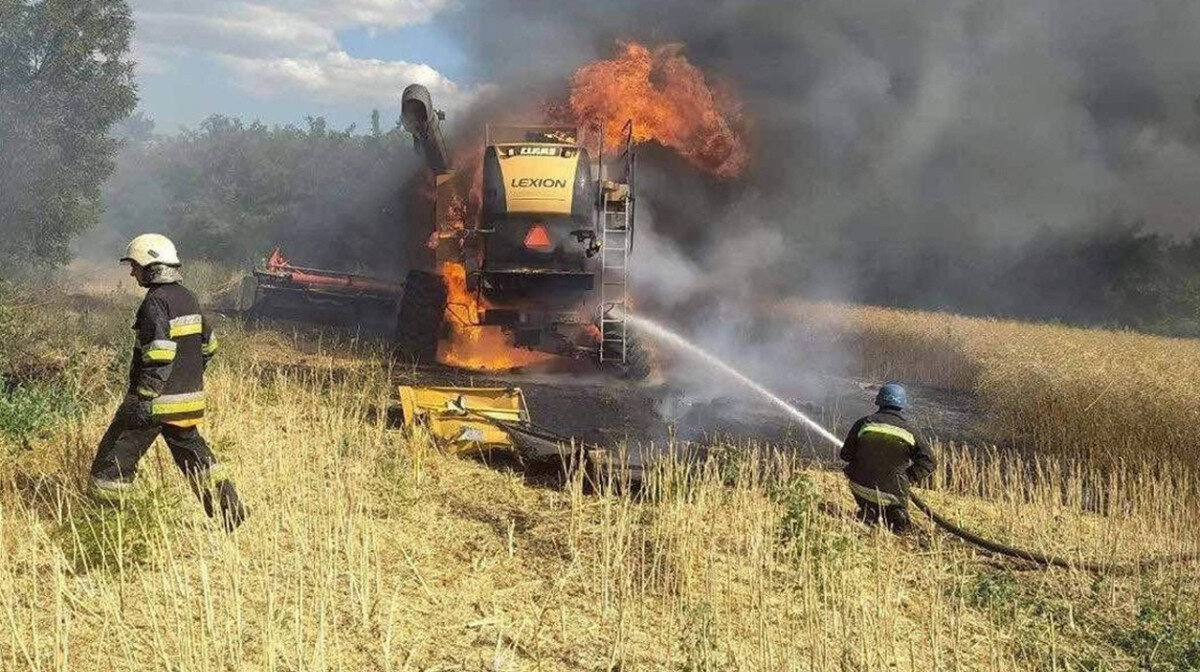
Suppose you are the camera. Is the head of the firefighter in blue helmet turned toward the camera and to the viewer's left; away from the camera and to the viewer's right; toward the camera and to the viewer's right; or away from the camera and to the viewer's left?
away from the camera and to the viewer's left

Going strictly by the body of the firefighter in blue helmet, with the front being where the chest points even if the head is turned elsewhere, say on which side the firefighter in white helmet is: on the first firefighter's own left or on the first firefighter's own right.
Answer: on the first firefighter's own left

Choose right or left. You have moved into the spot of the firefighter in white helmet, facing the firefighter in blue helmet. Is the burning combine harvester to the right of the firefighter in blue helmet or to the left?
left

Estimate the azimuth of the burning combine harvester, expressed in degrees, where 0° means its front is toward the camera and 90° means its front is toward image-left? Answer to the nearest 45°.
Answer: approximately 180°

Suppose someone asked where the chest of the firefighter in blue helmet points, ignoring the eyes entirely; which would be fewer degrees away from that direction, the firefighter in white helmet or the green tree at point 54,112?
the green tree

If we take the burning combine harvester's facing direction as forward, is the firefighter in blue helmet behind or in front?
behind

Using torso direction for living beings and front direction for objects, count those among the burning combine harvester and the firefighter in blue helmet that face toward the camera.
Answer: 0

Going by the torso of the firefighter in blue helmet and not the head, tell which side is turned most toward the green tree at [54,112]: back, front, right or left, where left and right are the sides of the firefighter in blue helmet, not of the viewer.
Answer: front

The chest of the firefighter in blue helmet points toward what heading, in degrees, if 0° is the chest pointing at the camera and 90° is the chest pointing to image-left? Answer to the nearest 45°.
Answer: approximately 135°
